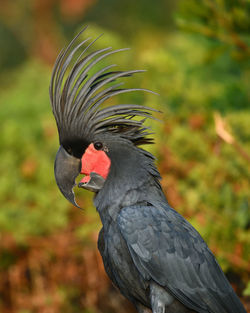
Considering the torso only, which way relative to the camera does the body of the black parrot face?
to the viewer's left
